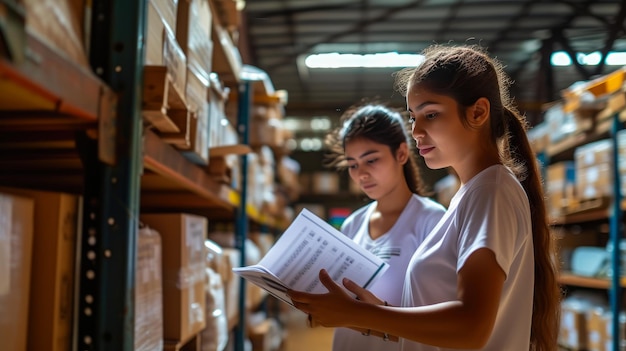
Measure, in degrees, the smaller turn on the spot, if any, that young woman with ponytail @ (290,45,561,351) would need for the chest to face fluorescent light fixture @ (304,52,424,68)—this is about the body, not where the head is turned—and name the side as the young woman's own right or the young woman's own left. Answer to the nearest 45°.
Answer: approximately 90° to the young woman's own right

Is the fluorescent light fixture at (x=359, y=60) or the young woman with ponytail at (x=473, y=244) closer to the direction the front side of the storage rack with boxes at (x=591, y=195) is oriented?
the young woman with ponytail

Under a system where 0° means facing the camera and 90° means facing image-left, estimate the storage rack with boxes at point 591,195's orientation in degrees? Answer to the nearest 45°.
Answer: approximately 45°

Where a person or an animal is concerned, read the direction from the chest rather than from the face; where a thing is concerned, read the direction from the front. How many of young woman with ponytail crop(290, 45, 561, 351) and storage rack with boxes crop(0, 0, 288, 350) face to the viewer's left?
1

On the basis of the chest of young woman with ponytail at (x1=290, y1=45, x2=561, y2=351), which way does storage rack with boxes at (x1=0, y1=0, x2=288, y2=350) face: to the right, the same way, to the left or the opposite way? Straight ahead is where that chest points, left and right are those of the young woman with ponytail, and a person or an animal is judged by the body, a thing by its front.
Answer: the opposite way

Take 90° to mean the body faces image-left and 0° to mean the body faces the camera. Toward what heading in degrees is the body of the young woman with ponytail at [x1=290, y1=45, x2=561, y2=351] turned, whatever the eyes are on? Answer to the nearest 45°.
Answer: approximately 90°

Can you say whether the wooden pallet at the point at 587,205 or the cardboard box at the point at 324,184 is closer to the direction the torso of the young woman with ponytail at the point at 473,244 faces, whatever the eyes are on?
the cardboard box

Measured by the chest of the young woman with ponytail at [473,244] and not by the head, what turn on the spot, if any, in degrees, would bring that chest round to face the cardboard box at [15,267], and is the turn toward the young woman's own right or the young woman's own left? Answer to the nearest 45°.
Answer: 0° — they already face it

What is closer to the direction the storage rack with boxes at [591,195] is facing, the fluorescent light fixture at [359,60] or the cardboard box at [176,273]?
the cardboard box
